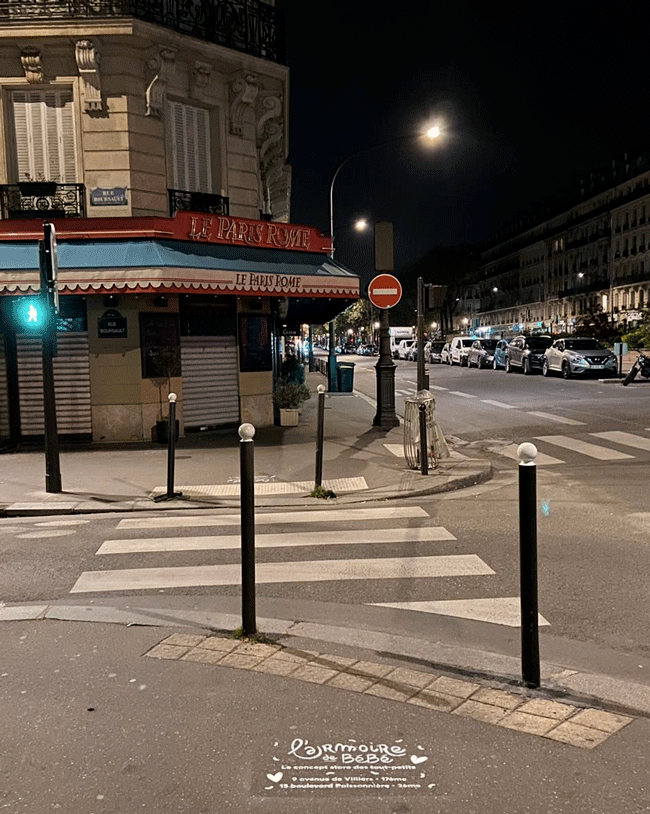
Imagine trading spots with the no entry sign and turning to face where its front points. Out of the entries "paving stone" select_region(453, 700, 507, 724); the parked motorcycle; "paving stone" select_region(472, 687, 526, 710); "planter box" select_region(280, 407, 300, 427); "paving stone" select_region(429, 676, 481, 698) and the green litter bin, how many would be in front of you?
3

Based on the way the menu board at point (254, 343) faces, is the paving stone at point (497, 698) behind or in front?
in front

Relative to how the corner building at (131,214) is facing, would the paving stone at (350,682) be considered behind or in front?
in front

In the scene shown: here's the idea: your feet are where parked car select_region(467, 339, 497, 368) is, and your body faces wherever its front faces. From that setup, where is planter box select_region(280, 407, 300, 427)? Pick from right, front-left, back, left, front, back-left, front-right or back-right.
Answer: front-right

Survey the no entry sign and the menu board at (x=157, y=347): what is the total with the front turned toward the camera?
2

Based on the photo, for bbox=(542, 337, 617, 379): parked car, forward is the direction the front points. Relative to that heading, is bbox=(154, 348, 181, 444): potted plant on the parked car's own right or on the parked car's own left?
on the parked car's own right

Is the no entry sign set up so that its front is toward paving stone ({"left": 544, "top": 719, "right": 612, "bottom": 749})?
yes
